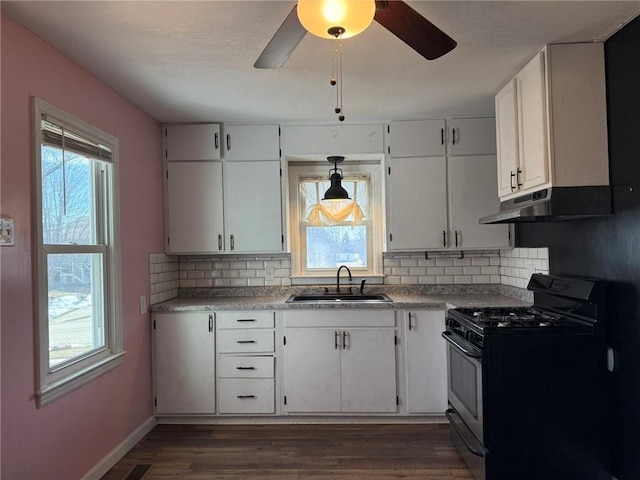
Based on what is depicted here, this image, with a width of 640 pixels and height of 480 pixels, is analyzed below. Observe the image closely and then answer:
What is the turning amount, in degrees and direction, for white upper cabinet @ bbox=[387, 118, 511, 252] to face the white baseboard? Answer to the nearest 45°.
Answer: approximately 45° to its right

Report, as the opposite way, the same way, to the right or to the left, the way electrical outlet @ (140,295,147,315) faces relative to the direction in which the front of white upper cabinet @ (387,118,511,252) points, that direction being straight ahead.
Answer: to the left

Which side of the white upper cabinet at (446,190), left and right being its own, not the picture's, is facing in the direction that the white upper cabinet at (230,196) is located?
right

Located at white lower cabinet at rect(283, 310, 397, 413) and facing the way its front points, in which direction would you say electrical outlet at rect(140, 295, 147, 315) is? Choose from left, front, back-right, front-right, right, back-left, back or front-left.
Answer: right

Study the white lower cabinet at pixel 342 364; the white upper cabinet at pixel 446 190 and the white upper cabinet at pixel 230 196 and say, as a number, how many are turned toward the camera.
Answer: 3

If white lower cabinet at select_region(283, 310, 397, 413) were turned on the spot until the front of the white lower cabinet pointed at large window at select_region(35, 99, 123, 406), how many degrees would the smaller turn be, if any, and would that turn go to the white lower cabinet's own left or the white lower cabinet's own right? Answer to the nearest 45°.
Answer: approximately 45° to the white lower cabinet's own right

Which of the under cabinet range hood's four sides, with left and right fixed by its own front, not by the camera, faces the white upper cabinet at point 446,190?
right

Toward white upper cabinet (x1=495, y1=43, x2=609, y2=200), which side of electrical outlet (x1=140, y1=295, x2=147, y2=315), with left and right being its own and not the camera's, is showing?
front

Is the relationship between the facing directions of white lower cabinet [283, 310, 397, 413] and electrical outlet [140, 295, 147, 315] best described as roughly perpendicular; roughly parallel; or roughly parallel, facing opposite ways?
roughly perpendicular

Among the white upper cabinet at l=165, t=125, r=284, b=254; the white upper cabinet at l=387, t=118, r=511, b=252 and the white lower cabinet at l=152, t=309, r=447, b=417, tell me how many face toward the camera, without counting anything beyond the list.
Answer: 3

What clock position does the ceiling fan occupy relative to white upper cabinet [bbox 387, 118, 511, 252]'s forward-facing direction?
The ceiling fan is roughly at 12 o'clock from the white upper cabinet.
